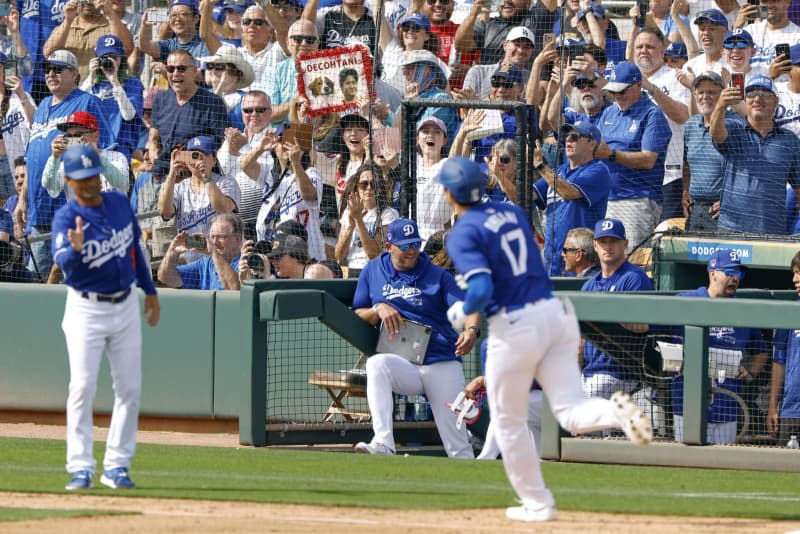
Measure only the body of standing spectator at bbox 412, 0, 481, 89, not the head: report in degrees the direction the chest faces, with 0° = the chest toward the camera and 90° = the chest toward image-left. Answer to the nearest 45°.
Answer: approximately 0°

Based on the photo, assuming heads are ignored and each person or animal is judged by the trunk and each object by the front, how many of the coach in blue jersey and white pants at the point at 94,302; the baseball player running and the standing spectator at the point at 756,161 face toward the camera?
2

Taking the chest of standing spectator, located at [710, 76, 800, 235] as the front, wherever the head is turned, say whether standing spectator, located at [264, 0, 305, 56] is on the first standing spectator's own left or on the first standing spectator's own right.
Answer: on the first standing spectator's own right

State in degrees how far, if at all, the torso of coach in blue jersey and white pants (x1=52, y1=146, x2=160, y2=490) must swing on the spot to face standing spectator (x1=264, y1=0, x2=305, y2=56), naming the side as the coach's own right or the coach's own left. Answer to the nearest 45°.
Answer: approximately 180°

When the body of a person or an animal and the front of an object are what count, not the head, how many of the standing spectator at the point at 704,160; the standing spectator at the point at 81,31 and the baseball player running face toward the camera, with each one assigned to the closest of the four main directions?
2
